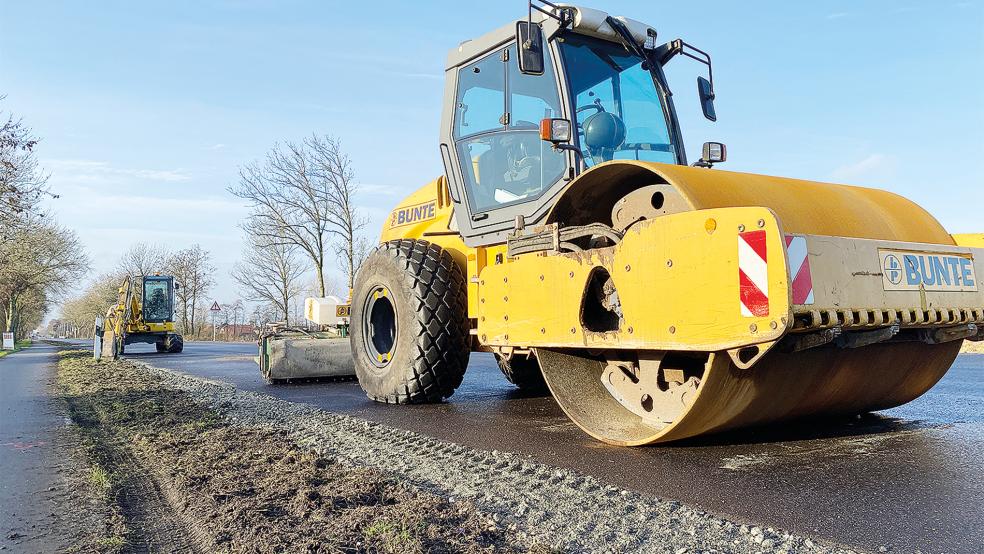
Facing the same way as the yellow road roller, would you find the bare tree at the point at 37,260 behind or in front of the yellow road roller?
behind

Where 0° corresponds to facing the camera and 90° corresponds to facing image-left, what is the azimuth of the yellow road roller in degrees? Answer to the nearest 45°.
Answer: approximately 315°

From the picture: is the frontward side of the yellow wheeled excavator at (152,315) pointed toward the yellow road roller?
yes

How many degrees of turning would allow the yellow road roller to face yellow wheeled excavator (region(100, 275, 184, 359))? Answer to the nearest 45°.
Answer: approximately 180°

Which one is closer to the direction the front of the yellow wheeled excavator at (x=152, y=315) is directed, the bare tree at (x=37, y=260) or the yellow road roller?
the yellow road roller
